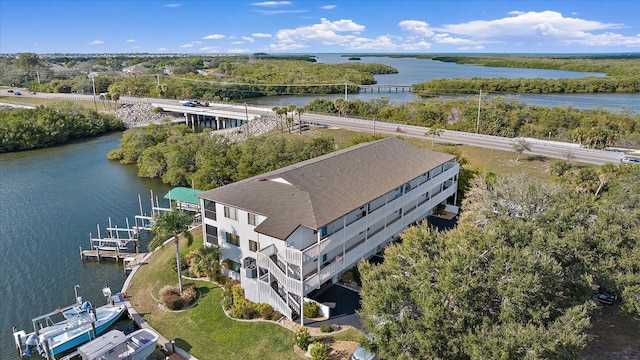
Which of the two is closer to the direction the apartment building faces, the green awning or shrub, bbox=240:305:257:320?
the shrub

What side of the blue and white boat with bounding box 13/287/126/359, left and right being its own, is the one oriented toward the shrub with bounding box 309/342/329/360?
right

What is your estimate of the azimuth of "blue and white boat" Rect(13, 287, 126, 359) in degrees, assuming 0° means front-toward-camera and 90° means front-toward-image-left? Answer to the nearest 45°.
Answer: approximately 225°

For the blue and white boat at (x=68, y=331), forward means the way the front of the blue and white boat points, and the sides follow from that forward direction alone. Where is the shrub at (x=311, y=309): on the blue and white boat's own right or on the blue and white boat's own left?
on the blue and white boat's own right

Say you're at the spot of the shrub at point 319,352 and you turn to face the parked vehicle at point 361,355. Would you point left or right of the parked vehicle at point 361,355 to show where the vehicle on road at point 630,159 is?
left

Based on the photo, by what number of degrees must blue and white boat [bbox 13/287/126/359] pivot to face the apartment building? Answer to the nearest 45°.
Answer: approximately 45° to its right

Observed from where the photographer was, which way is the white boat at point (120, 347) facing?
facing away from the viewer and to the right of the viewer
